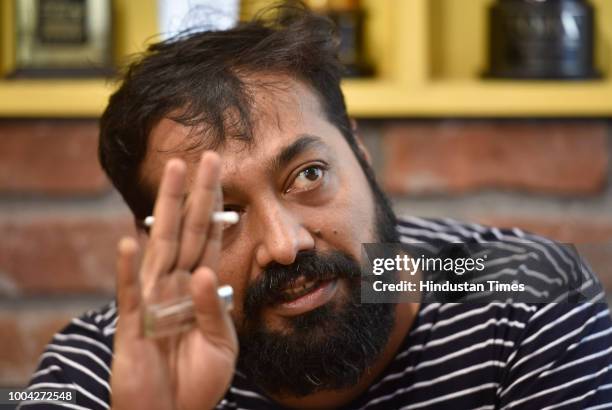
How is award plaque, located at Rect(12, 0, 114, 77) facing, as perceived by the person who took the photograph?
facing the viewer

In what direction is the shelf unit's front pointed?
toward the camera

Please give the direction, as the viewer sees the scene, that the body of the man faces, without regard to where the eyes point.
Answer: toward the camera
